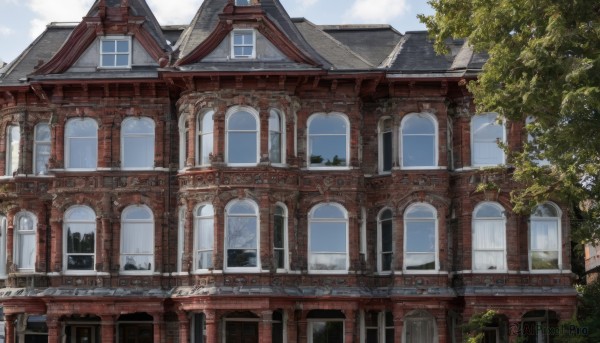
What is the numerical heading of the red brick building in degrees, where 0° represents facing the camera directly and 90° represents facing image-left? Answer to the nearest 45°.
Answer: approximately 0°
